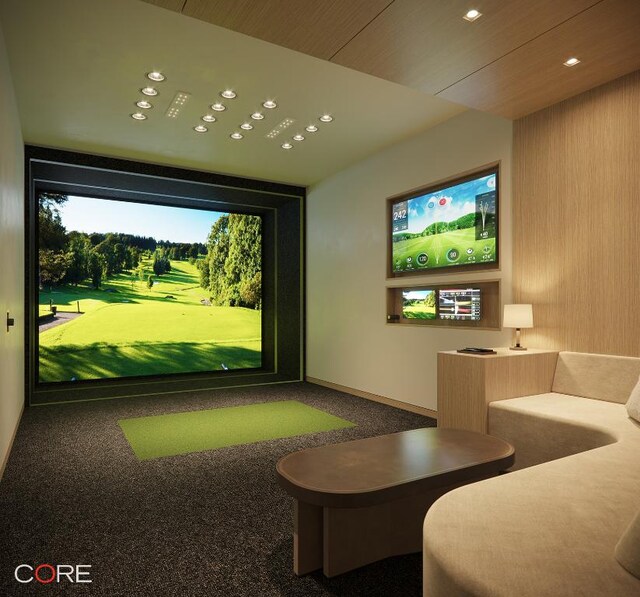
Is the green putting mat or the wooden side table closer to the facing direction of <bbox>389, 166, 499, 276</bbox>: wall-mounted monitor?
the green putting mat

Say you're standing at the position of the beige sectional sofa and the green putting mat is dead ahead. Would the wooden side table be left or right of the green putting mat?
right

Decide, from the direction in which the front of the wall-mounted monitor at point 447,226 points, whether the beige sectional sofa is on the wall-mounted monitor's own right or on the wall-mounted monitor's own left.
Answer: on the wall-mounted monitor's own left

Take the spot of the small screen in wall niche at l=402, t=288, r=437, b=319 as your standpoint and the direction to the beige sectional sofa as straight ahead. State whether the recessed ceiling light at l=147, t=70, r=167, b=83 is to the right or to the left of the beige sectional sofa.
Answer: right

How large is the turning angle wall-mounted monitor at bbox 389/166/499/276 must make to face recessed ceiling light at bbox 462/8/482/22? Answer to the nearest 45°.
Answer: approximately 45° to its left

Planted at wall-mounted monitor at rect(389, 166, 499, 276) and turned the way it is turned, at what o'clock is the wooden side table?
The wooden side table is roughly at 10 o'clock from the wall-mounted monitor.

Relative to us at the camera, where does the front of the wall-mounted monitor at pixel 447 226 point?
facing the viewer and to the left of the viewer

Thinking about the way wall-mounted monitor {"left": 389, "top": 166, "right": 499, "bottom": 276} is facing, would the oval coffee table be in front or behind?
in front

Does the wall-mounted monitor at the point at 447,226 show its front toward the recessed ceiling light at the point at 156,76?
yes

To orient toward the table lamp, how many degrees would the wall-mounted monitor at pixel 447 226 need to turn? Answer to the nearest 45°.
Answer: approximately 90° to its left

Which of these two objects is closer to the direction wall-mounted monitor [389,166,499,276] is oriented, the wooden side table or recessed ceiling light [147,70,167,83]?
the recessed ceiling light

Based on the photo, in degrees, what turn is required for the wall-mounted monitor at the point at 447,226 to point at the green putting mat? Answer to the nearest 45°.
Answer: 0° — it already faces it
